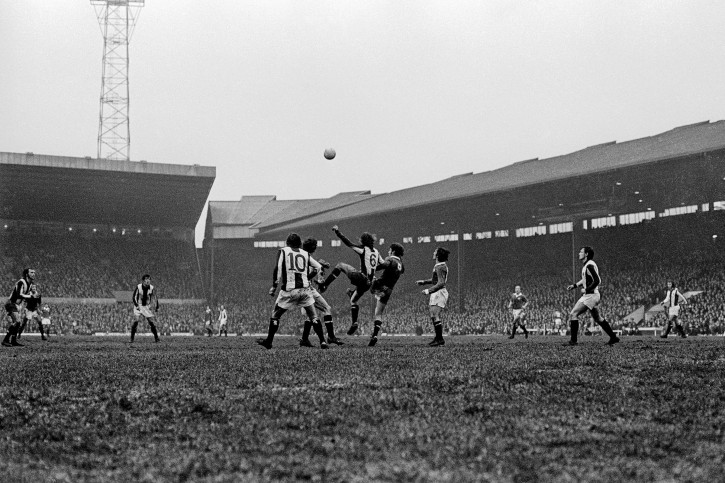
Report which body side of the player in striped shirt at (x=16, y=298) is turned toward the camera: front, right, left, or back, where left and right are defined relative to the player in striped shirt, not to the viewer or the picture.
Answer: right

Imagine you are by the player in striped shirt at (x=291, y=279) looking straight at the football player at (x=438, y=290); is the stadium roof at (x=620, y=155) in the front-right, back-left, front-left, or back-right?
front-left

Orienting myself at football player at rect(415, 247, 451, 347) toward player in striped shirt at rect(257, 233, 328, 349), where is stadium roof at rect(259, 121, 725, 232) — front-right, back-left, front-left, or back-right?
back-right

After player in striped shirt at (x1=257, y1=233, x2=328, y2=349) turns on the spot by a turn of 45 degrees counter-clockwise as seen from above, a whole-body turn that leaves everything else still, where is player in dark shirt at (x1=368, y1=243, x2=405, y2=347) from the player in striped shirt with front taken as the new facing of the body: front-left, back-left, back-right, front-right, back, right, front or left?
right

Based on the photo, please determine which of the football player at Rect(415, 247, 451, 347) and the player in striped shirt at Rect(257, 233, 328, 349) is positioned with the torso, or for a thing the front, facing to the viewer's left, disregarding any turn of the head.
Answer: the football player

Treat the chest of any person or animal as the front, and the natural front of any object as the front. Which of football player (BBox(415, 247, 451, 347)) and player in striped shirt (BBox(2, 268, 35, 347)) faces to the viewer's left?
the football player

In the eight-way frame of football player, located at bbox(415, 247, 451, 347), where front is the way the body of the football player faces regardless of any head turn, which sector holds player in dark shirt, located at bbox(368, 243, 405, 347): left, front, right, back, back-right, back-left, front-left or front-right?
front

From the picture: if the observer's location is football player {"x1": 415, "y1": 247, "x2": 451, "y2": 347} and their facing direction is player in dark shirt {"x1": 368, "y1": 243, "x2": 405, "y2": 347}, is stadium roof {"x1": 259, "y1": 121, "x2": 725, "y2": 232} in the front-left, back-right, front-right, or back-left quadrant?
back-right

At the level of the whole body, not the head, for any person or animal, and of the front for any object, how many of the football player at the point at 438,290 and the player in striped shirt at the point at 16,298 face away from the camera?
0

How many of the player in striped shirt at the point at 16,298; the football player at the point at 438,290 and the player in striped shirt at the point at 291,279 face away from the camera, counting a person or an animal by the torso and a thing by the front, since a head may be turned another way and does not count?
1

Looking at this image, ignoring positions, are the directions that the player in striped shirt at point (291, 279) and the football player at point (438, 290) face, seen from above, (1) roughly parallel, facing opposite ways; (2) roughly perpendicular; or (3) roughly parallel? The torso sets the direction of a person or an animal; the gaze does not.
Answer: roughly perpendicular

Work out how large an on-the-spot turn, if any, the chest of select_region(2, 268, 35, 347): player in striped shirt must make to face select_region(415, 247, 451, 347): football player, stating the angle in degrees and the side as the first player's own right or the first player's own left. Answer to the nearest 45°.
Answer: approximately 45° to the first player's own right

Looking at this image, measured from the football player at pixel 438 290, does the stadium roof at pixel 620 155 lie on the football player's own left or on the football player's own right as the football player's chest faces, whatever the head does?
on the football player's own right

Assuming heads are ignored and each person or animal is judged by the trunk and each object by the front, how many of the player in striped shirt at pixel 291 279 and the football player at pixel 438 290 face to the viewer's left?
1

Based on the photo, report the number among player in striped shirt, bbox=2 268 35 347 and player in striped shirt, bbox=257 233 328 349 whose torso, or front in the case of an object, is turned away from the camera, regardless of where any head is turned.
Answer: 1

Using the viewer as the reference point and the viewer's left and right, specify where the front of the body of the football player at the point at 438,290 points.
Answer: facing to the left of the viewer

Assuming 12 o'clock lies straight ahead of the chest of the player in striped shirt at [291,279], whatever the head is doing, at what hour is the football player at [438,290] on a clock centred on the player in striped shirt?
The football player is roughly at 2 o'clock from the player in striped shirt.

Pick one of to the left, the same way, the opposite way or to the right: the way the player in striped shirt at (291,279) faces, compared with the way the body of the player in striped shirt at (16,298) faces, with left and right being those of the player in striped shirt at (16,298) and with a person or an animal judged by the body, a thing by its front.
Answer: to the left

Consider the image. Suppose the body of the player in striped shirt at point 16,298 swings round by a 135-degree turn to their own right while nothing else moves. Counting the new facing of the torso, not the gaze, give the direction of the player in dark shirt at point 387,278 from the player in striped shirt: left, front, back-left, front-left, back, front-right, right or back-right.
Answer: left

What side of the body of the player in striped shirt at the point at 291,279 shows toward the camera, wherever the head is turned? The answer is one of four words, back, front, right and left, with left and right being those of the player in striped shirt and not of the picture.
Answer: back
